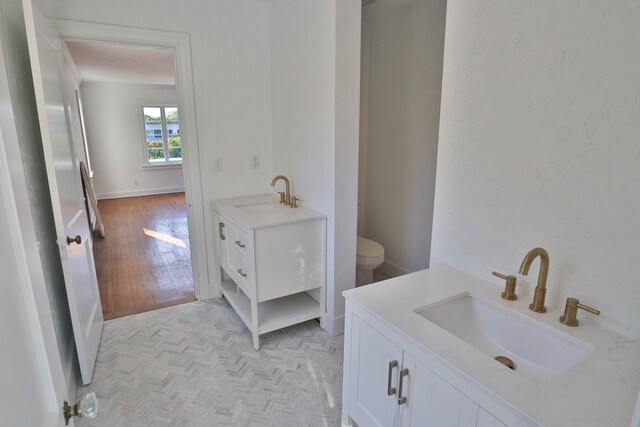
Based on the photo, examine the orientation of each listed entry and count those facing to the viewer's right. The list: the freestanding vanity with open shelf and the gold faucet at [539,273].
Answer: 0

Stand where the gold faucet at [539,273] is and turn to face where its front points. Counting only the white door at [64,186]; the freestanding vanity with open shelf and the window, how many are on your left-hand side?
0

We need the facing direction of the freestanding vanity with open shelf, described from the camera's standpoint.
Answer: facing the viewer and to the left of the viewer

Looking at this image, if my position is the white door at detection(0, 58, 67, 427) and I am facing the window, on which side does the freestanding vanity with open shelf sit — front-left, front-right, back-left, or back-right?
front-right

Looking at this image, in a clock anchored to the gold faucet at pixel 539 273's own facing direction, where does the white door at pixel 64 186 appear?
The white door is roughly at 1 o'clock from the gold faucet.

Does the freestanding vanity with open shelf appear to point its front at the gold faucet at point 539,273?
no

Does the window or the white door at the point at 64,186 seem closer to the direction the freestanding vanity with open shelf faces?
the white door

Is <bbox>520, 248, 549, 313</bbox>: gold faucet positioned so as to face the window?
no

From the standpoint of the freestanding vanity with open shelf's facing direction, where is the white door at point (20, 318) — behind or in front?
in front

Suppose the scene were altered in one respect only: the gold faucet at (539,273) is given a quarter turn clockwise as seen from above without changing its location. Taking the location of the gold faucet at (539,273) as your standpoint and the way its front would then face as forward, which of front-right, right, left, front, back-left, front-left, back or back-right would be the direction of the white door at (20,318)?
left

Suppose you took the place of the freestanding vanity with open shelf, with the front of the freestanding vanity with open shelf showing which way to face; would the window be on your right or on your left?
on your right

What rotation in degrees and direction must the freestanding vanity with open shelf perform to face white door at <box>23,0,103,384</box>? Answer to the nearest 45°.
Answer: approximately 45° to its right

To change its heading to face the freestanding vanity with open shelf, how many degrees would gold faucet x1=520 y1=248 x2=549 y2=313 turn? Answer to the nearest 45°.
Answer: approximately 45° to its right
